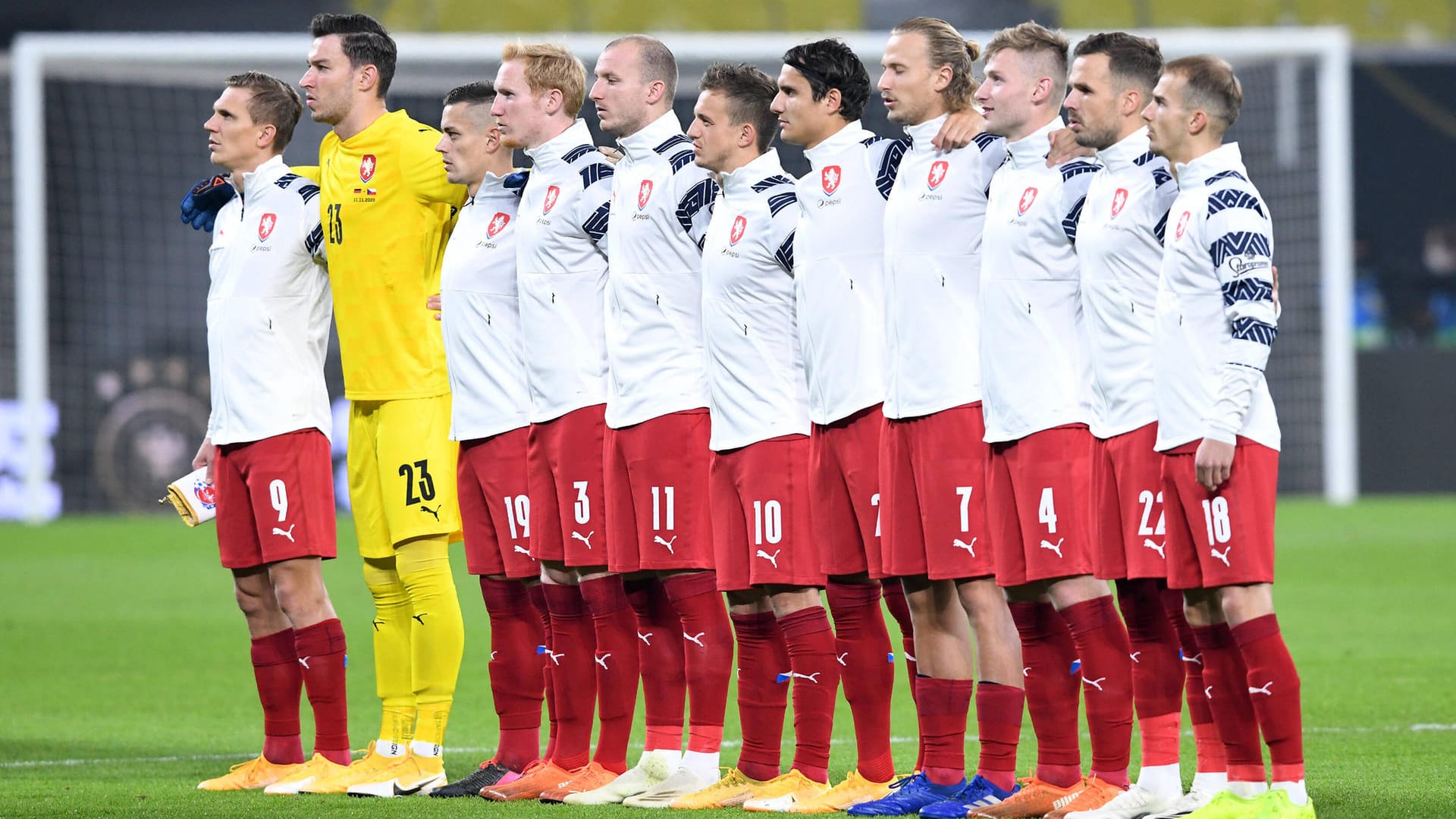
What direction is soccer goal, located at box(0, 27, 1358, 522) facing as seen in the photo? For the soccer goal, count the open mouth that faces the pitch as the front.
toward the camera

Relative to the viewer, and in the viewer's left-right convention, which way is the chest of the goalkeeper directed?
facing the viewer and to the left of the viewer

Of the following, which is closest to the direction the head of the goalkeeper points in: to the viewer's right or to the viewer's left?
to the viewer's left

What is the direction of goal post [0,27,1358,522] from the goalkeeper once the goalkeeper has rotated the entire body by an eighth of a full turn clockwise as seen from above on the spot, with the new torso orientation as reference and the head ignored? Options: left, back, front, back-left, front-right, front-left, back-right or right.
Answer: right
